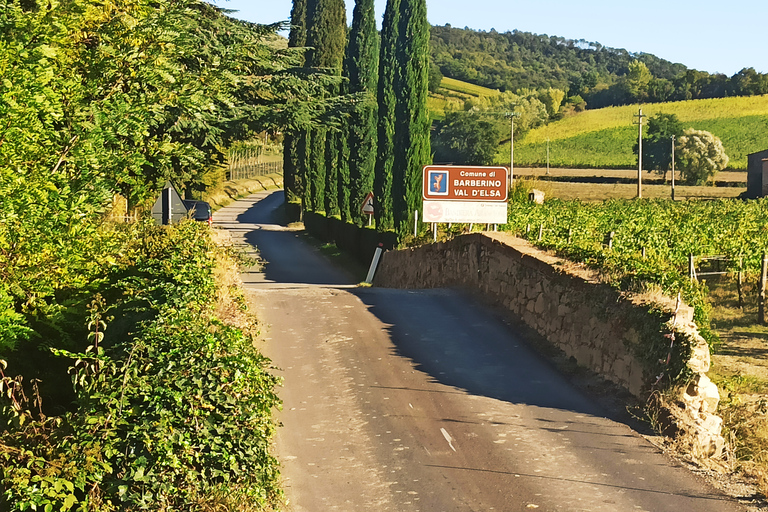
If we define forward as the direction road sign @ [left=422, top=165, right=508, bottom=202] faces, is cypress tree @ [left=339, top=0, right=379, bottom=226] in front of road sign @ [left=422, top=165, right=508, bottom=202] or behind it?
behind

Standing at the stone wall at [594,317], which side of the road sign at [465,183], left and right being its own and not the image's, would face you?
front

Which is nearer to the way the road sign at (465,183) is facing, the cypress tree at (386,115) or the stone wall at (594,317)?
the stone wall

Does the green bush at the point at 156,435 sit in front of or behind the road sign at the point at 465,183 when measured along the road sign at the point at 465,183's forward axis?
in front

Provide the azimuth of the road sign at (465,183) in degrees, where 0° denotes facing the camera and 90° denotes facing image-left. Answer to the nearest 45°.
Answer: approximately 0°

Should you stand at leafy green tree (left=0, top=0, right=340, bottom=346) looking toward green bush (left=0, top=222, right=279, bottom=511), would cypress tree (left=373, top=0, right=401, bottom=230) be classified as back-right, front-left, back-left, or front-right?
back-left
